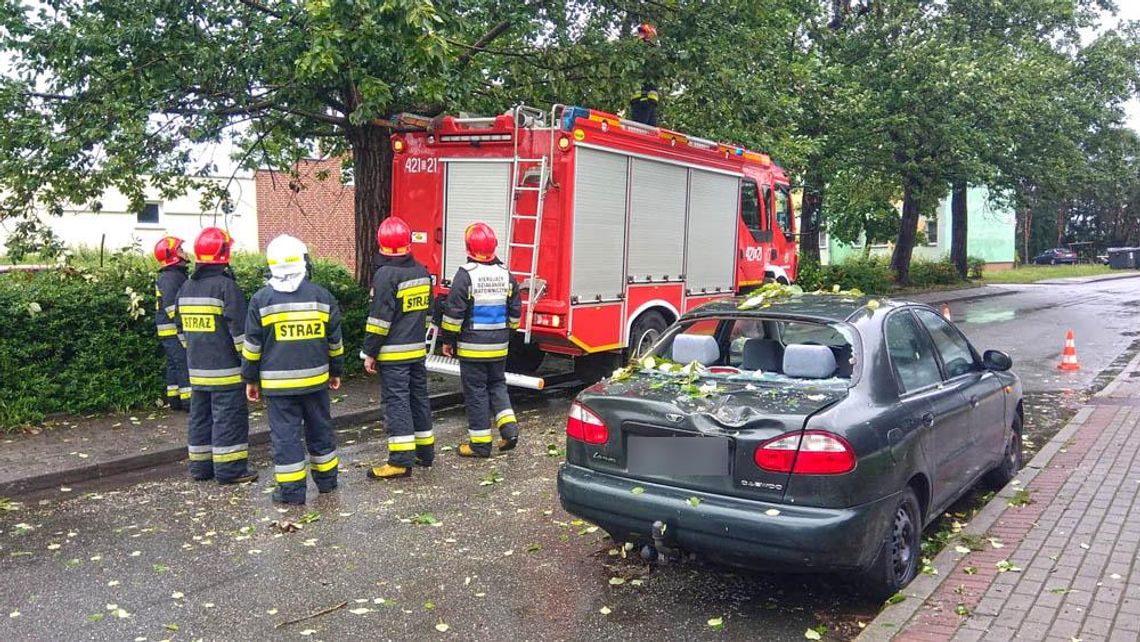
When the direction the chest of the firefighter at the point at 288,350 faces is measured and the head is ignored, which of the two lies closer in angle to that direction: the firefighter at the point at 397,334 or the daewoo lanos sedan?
the firefighter

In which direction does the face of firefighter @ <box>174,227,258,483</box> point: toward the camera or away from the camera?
away from the camera

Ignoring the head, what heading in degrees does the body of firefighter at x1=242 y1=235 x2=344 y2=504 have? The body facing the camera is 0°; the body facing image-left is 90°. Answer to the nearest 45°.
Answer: approximately 180°

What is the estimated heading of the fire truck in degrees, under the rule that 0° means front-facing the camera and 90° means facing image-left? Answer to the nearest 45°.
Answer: approximately 225°

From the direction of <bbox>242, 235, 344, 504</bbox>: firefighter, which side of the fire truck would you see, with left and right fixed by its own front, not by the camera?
back

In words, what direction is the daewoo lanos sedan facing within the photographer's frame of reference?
facing away from the viewer and to the right of the viewer

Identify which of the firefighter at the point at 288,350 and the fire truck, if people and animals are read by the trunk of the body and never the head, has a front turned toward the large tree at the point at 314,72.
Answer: the firefighter

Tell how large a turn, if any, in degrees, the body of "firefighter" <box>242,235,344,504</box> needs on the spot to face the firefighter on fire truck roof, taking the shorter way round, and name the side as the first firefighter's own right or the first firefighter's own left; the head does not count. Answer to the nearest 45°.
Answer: approximately 45° to the first firefighter's own right
